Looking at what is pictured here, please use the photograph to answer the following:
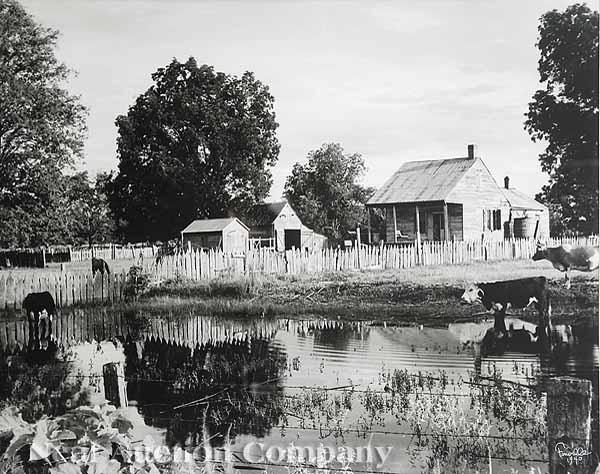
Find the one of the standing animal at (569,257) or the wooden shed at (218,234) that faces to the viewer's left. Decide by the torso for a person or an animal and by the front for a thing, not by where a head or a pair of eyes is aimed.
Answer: the standing animal

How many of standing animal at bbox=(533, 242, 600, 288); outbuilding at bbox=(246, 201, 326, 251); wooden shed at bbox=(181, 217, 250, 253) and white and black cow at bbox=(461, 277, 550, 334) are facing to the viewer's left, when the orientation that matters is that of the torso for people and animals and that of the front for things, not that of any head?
2

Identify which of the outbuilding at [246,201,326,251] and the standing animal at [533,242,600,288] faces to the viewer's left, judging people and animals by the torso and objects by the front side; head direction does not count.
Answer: the standing animal

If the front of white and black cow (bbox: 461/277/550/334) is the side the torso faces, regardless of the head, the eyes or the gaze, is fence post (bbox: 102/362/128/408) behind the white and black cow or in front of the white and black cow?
in front

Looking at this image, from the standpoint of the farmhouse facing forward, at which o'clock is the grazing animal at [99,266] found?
The grazing animal is roughly at 2 o'clock from the farmhouse.

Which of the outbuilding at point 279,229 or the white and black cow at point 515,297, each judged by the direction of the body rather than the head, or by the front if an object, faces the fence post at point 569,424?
the outbuilding

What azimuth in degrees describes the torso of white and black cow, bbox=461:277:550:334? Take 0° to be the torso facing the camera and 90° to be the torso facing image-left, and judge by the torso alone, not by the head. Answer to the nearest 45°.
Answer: approximately 90°

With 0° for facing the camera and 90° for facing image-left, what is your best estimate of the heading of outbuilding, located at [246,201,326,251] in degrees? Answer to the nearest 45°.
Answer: approximately 315°

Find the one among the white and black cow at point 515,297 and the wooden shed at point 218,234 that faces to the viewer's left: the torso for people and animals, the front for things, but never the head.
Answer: the white and black cow

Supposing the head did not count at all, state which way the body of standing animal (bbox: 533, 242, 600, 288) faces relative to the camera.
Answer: to the viewer's left

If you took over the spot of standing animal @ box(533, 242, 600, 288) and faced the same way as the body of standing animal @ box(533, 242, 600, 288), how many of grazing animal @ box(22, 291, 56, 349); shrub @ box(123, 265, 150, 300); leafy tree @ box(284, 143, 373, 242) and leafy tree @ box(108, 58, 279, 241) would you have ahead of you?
4
